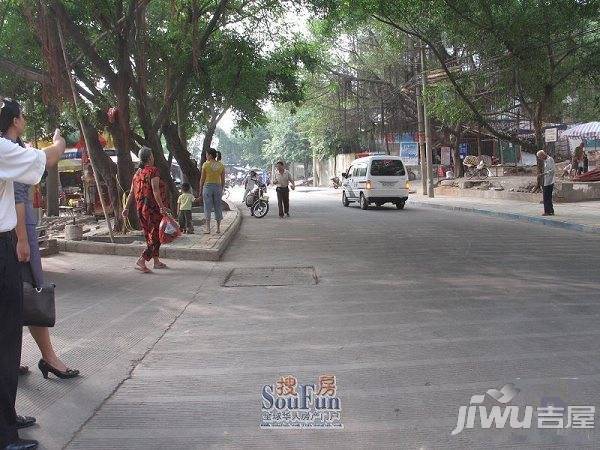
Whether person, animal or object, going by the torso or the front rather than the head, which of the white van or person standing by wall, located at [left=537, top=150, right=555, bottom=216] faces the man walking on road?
the person standing by wall

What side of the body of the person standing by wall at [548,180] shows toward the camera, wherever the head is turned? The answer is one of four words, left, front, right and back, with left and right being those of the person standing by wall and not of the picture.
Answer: left

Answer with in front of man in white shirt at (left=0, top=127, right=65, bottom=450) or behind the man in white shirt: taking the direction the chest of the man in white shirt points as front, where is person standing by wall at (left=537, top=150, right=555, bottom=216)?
in front

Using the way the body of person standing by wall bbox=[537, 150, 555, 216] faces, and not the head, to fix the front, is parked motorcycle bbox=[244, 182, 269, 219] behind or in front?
in front

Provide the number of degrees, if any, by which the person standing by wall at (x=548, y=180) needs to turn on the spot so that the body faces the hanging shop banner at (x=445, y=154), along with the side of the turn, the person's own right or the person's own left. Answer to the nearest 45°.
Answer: approximately 90° to the person's own right

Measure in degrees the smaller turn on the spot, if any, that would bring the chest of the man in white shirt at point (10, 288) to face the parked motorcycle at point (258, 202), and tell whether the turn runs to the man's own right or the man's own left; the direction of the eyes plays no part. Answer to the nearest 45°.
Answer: approximately 45° to the man's own left

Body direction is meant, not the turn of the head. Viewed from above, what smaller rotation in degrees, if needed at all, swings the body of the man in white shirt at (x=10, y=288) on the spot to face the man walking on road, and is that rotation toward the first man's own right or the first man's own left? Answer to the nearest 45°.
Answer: approximately 45° to the first man's own left
